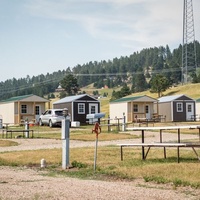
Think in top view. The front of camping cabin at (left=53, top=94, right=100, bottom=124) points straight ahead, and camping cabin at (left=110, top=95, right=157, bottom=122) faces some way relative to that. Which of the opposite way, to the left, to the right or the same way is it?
the same way

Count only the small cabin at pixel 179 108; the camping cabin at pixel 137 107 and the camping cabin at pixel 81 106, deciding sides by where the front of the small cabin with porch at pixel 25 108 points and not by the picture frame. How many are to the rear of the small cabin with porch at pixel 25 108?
0

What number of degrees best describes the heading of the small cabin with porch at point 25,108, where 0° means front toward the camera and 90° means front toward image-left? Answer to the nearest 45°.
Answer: approximately 315°

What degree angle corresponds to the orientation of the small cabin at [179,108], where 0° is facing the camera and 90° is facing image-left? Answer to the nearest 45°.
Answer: approximately 315°

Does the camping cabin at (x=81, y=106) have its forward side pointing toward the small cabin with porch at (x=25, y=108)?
no

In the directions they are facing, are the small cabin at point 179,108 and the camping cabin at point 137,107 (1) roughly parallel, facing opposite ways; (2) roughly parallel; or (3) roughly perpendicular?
roughly parallel

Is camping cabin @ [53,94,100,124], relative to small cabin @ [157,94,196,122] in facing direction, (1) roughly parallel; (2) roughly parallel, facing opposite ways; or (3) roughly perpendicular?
roughly parallel

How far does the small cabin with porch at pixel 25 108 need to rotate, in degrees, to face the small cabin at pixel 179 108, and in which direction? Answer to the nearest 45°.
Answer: approximately 45° to its left

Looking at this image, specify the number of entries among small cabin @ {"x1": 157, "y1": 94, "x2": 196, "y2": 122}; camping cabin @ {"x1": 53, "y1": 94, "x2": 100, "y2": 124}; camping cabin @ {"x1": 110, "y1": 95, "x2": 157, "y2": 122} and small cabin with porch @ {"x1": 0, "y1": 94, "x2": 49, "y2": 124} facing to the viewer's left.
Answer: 0

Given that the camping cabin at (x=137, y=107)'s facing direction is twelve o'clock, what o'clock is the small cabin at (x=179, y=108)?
the small cabin at (x=179, y=108) is roughly at 10 o'clock from the camping cabin at (x=137, y=107).

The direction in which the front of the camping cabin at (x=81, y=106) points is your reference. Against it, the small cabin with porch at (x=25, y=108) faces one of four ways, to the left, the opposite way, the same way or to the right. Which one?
the same way

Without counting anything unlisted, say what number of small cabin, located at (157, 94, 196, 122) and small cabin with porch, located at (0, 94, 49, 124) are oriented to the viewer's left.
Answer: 0

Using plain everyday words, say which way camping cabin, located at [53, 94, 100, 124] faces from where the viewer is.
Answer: facing the viewer and to the right of the viewer

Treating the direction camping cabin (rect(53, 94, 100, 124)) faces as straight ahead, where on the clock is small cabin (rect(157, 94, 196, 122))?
small cabin (rect(157, 94, 196, 122)) is roughly at 10 o'clock from camping cabin (rect(53, 94, 100, 124)).

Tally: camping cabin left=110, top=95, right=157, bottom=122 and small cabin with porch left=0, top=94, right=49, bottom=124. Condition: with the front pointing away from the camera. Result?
0

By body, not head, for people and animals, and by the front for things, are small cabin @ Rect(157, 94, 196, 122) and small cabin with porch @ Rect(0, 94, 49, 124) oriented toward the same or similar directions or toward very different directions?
same or similar directions

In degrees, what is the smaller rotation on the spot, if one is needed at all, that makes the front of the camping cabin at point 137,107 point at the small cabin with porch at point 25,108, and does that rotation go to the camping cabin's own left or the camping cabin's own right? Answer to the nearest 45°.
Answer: approximately 135° to the camping cabin's own right

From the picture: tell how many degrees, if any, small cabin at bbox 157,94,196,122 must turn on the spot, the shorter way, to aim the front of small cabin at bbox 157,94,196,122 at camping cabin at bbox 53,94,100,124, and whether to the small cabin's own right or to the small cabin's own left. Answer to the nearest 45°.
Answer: approximately 90° to the small cabin's own right

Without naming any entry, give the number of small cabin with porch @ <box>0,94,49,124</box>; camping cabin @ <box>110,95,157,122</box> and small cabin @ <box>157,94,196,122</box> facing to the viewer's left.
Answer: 0
